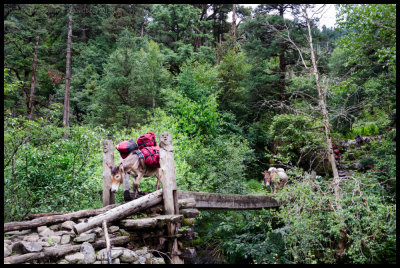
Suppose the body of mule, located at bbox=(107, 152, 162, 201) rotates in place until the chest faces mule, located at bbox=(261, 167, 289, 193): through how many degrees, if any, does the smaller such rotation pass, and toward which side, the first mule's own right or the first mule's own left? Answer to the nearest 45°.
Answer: approximately 180°

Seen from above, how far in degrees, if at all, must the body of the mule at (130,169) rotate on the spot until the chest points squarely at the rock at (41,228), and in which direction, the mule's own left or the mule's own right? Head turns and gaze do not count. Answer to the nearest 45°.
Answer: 0° — it already faces it

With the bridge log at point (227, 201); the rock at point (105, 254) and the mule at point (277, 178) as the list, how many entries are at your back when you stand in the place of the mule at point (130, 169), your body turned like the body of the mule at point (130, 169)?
2

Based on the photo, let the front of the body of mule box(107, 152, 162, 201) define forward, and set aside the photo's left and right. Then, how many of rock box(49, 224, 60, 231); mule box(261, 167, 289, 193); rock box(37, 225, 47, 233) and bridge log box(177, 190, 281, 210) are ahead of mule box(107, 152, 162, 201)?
2

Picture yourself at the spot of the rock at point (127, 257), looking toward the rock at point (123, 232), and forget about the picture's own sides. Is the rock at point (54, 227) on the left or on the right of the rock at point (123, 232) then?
left

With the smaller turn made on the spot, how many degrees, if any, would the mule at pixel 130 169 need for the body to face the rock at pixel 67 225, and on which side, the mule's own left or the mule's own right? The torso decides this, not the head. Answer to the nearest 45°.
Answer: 0° — it already faces it

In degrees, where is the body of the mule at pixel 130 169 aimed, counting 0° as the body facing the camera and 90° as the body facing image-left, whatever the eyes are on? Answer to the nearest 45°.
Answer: approximately 45°

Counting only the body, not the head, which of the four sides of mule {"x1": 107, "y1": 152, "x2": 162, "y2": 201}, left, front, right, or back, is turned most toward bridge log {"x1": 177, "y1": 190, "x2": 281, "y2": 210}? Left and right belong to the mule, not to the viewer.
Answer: back
